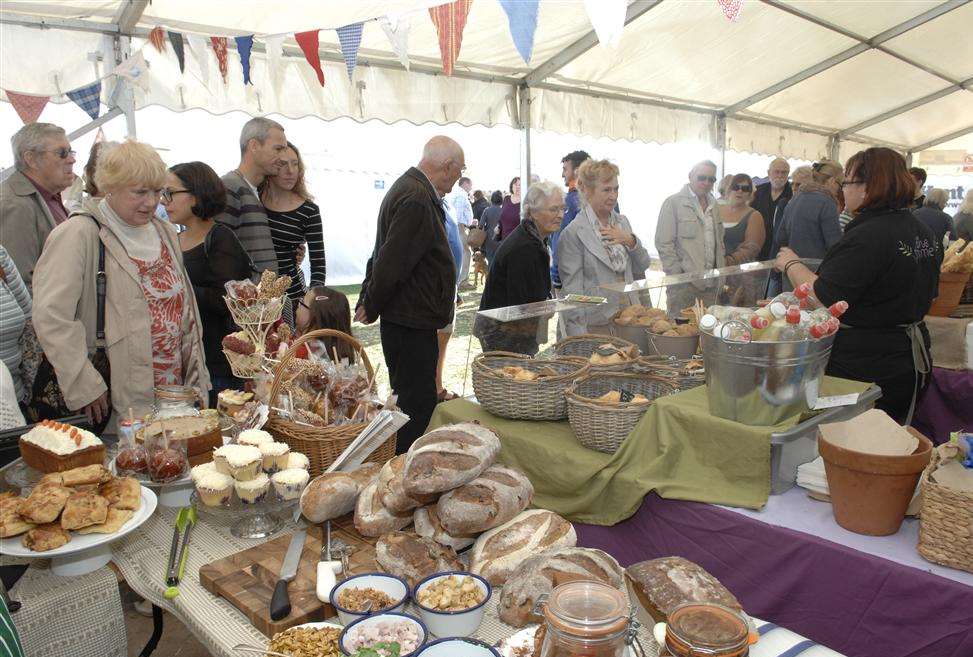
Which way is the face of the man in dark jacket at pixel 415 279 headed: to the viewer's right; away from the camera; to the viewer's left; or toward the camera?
to the viewer's right

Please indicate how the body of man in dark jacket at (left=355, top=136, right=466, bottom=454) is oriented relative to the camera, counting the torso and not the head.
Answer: to the viewer's right

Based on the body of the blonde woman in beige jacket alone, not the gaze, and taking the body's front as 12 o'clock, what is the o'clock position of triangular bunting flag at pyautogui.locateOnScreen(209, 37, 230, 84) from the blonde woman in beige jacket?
The triangular bunting flag is roughly at 8 o'clock from the blonde woman in beige jacket.
